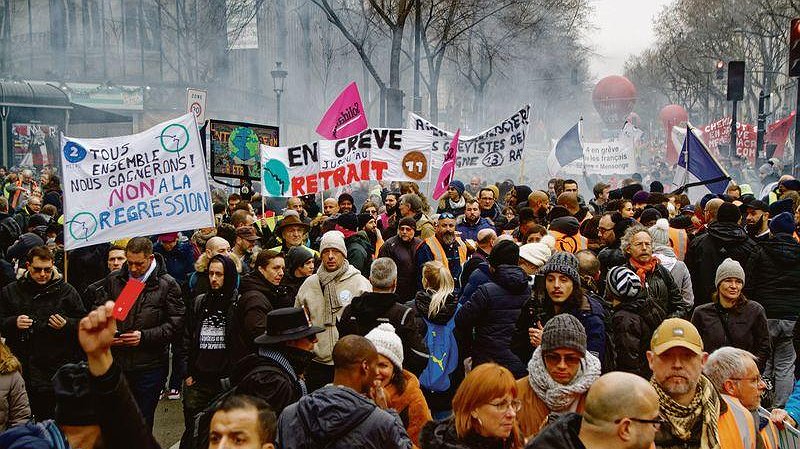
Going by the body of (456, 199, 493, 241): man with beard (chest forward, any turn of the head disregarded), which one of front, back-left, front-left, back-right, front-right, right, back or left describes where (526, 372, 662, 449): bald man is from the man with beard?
front

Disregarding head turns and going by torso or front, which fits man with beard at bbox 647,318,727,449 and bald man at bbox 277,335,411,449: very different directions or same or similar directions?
very different directions

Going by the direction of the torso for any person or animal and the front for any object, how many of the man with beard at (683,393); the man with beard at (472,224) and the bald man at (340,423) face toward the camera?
2

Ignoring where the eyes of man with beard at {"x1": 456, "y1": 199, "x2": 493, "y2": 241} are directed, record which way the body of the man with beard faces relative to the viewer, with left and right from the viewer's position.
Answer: facing the viewer

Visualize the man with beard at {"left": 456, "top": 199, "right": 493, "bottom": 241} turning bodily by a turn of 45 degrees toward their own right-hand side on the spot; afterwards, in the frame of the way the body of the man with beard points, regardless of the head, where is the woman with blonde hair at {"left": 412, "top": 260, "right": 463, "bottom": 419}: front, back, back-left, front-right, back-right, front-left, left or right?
front-left

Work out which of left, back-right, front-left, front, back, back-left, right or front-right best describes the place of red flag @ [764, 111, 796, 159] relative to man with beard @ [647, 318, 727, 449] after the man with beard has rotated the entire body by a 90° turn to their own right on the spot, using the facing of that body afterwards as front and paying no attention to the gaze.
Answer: right

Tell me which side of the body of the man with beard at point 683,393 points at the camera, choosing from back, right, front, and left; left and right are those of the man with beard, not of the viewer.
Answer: front

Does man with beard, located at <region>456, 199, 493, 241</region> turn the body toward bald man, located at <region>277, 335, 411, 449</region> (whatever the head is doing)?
yes

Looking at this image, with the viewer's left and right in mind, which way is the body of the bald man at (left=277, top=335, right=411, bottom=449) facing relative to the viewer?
facing away from the viewer and to the right of the viewer

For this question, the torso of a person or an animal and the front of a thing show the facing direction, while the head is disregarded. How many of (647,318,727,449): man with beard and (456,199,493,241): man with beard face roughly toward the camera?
2

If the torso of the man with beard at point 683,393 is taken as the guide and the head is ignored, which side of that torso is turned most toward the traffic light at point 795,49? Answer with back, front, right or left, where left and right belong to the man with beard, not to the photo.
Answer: back

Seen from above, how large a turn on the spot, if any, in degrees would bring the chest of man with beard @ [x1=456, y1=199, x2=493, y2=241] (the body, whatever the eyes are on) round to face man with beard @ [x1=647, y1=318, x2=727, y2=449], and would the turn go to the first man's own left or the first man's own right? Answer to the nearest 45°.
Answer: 0° — they already face them
